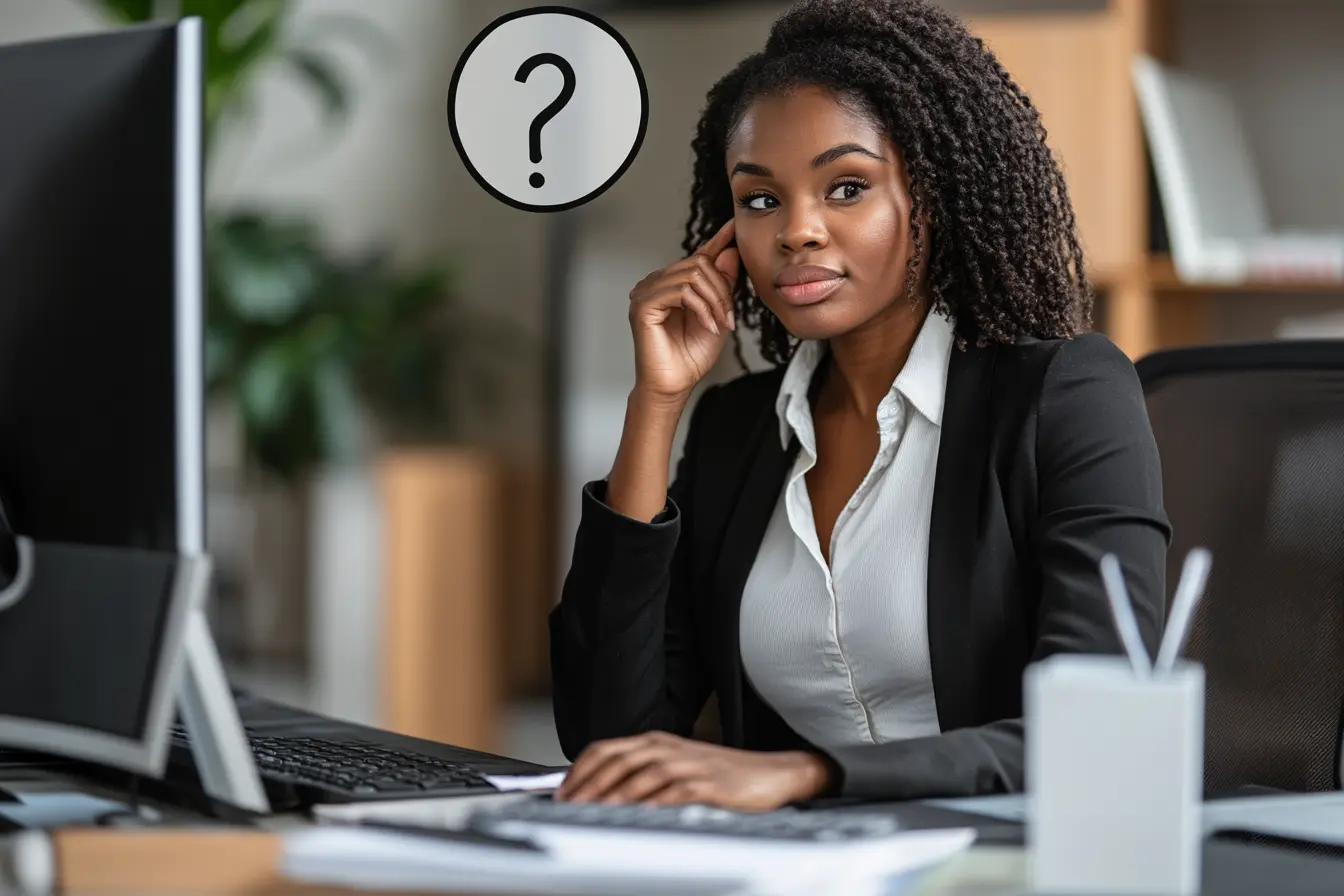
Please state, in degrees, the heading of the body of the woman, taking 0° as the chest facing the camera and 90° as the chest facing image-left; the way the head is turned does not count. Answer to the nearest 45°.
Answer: approximately 45°

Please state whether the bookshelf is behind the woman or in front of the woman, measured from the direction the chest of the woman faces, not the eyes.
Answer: behind

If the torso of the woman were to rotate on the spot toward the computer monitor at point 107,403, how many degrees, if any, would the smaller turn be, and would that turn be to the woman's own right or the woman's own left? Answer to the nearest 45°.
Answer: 0° — they already face it

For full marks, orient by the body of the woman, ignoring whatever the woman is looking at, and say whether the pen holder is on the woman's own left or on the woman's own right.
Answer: on the woman's own left

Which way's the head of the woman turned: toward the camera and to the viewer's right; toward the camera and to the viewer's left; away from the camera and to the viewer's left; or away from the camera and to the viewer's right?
toward the camera and to the viewer's left

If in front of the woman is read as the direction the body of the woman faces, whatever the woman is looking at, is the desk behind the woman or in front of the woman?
in front
